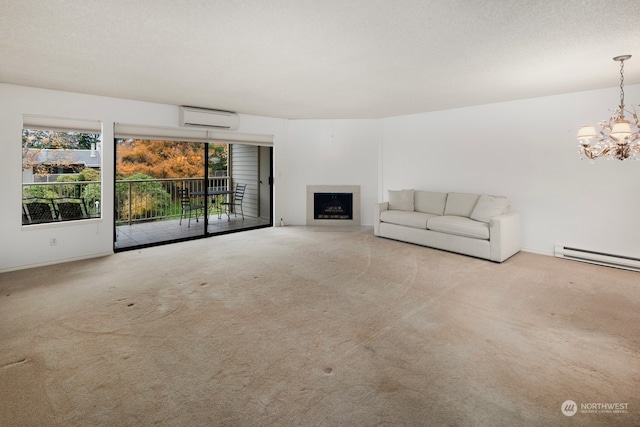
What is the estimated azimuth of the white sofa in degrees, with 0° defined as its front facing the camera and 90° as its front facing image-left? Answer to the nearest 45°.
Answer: approximately 45°

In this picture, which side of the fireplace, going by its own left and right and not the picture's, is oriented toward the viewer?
front

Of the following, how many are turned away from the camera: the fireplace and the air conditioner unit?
0

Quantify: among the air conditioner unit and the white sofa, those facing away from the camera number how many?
0

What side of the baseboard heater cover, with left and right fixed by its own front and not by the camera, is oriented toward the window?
front

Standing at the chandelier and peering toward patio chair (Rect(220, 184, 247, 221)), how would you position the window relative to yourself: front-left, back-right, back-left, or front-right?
front-left

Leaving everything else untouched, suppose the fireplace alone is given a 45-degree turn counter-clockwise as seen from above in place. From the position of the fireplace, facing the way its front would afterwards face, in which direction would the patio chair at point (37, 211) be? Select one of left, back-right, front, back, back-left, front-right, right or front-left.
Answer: right

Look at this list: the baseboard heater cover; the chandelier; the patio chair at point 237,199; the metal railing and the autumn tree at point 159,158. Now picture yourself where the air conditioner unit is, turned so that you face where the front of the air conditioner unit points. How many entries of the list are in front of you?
2

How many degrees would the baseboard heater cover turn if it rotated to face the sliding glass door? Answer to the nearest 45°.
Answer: approximately 45° to its right

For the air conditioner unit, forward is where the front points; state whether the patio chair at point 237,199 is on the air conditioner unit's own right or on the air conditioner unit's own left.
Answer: on the air conditioner unit's own left

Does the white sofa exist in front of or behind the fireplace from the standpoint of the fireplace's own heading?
in front

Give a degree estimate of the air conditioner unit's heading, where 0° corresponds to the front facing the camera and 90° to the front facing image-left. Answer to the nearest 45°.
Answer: approximately 315°

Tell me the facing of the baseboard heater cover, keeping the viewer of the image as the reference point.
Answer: facing the viewer and to the left of the viewer
